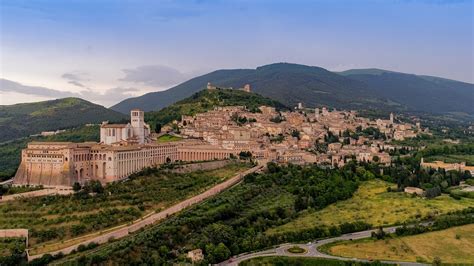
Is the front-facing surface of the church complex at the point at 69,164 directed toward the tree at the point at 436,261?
no

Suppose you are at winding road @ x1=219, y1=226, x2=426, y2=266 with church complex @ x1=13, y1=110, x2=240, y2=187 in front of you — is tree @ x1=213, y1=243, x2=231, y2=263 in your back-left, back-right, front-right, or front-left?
front-left

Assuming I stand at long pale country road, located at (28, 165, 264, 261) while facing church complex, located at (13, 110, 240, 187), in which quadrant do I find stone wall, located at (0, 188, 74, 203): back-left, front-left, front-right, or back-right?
front-left
